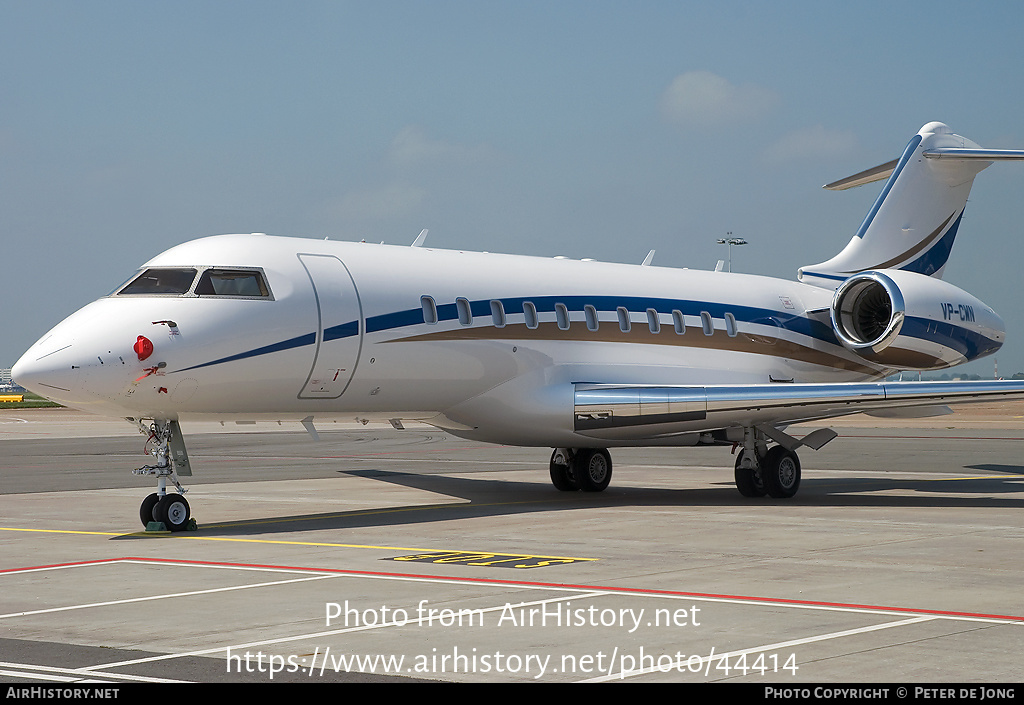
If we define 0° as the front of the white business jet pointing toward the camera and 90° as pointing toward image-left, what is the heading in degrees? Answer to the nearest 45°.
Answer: approximately 45°
